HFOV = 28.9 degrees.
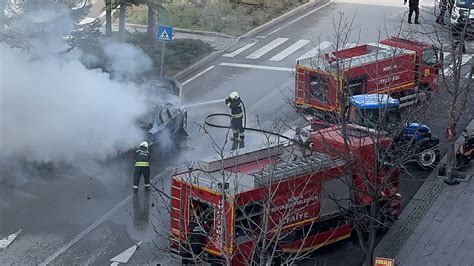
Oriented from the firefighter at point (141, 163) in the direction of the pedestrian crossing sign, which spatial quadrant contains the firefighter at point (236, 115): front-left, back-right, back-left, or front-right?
front-right

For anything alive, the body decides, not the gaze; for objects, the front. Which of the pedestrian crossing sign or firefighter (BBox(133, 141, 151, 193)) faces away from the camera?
the firefighter

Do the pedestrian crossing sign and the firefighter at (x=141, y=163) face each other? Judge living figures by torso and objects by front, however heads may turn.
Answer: yes

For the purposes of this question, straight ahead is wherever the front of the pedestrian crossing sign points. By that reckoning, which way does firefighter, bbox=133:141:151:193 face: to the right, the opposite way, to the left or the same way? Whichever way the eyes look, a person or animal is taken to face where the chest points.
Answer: the opposite way

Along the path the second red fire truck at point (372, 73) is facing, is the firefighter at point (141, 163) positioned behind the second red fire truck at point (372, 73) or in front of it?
behind

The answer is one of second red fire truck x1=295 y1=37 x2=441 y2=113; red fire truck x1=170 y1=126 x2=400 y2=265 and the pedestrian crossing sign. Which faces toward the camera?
the pedestrian crossing sign

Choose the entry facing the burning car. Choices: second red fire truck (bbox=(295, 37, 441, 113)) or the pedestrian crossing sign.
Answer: the pedestrian crossing sign

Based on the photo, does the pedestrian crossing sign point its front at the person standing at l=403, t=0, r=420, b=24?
no

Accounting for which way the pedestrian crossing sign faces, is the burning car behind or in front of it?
in front

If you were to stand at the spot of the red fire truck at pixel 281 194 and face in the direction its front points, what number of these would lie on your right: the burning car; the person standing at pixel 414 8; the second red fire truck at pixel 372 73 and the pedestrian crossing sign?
0

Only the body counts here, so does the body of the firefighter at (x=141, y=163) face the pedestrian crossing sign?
yes

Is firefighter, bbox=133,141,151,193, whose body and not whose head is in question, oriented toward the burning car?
yes

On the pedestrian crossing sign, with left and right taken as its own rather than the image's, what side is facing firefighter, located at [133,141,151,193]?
front

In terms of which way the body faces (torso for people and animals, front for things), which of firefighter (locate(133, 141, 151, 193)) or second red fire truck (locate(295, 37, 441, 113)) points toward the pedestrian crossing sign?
the firefighter

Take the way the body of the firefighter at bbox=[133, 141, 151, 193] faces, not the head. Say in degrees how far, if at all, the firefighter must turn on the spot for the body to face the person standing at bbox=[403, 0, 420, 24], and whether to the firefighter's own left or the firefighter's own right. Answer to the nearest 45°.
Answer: approximately 45° to the firefighter's own right

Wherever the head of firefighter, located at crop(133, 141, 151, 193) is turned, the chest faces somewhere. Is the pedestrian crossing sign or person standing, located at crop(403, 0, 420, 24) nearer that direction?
the pedestrian crossing sign

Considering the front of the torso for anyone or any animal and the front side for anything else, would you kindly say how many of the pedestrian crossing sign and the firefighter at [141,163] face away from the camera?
1

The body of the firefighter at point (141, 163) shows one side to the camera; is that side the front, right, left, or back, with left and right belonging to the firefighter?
back

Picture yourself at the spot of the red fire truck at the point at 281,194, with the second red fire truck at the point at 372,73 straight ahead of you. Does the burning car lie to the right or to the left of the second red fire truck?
left

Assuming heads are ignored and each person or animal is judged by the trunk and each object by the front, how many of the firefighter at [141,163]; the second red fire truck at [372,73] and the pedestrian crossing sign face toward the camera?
1

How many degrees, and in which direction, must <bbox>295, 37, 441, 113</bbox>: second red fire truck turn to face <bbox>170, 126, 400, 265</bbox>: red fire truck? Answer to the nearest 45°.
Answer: approximately 135° to its right

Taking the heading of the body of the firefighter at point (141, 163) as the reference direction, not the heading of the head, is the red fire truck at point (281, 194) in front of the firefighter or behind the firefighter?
behind

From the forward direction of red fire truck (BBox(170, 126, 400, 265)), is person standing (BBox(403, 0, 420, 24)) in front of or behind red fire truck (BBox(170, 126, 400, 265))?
in front

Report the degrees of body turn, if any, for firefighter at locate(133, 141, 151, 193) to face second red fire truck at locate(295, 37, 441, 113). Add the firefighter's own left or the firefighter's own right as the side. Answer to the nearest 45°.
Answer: approximately 45° to the firefighter's own right

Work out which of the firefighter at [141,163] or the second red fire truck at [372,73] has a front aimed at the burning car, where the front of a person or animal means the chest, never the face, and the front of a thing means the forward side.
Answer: the firefighter
